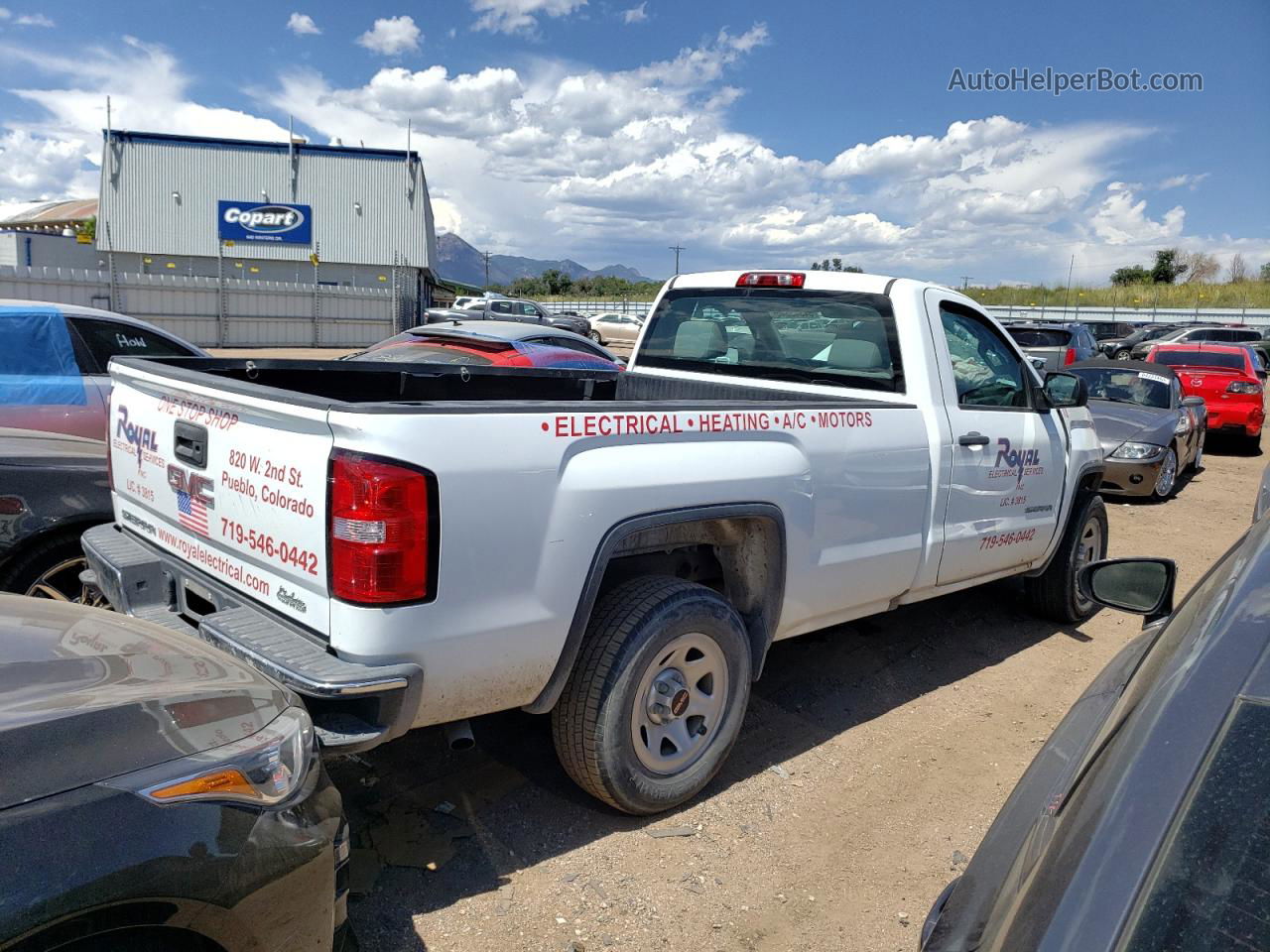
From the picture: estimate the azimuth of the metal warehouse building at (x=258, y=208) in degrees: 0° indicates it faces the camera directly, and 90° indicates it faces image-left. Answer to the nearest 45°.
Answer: approximately 0°

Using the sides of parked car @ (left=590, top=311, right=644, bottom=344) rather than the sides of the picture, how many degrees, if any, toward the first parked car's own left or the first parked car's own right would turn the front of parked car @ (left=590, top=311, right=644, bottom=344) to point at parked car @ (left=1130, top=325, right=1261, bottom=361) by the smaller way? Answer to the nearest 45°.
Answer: approximately 45° to the first parked car's own right

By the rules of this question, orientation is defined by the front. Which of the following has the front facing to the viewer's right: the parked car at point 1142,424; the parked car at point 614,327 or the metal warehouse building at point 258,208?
the parked car at point 614,327

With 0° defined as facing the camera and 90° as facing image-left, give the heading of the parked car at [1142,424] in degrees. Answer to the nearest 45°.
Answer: approximately 45°

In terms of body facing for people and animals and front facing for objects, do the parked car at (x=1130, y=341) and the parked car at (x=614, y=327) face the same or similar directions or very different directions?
very different directions

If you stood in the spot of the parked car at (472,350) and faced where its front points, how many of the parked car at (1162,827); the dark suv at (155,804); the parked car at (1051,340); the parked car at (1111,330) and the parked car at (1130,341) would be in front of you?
3

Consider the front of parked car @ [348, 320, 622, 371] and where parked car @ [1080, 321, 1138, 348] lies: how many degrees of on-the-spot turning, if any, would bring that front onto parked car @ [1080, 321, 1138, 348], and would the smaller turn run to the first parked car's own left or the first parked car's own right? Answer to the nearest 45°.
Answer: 0° — it already faces it

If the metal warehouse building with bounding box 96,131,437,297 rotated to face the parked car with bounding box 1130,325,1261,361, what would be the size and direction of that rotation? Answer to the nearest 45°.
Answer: approximately 45° to its left

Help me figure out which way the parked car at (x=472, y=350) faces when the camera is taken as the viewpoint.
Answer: facing away from the viewer and to the right of the viewer

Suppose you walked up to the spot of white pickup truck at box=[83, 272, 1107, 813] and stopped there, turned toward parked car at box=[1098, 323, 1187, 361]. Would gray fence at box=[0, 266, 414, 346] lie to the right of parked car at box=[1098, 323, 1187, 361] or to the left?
left
